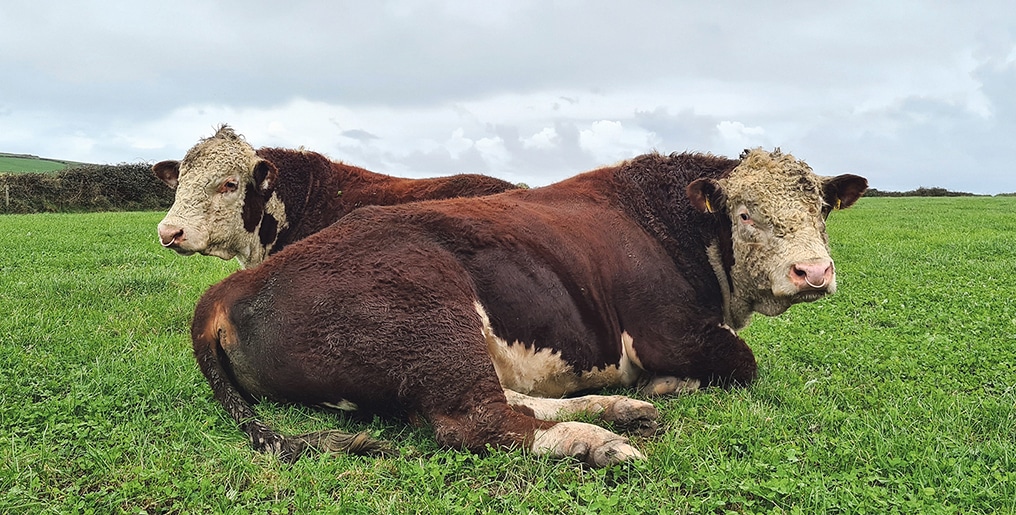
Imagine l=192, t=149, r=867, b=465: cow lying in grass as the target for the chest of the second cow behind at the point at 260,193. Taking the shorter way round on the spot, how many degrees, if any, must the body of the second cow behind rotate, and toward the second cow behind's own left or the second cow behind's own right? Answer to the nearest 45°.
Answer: approximately 90° to the second cow behind's own left

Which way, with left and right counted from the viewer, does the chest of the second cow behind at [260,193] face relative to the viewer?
facing the viewer and to the left of the viewer
